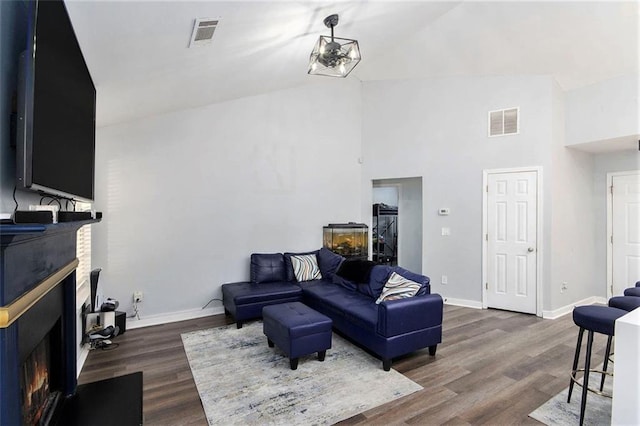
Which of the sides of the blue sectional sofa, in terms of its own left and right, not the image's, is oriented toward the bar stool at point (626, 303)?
left

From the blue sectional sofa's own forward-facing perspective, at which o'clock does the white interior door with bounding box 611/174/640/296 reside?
The white interior door is roughly at 7 o'clock from the blue sectional sofa.

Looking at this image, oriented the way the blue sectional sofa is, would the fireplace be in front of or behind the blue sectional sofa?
in front

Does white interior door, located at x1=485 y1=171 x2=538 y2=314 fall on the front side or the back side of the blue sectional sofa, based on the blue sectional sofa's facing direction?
on the back side

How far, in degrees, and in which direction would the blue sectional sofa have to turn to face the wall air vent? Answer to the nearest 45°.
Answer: approximately 180°

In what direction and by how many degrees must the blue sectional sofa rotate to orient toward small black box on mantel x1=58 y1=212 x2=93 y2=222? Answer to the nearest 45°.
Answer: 0° — it already faces it

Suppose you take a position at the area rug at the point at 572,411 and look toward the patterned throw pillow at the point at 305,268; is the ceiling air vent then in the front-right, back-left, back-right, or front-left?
front-left

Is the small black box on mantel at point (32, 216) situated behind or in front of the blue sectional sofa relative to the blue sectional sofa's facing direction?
in front

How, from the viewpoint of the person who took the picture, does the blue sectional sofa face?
facing the viewer and to the left of the viewer

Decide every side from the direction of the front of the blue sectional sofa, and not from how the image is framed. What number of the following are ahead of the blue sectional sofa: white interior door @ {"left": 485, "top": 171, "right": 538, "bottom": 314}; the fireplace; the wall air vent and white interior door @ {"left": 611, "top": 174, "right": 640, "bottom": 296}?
1
